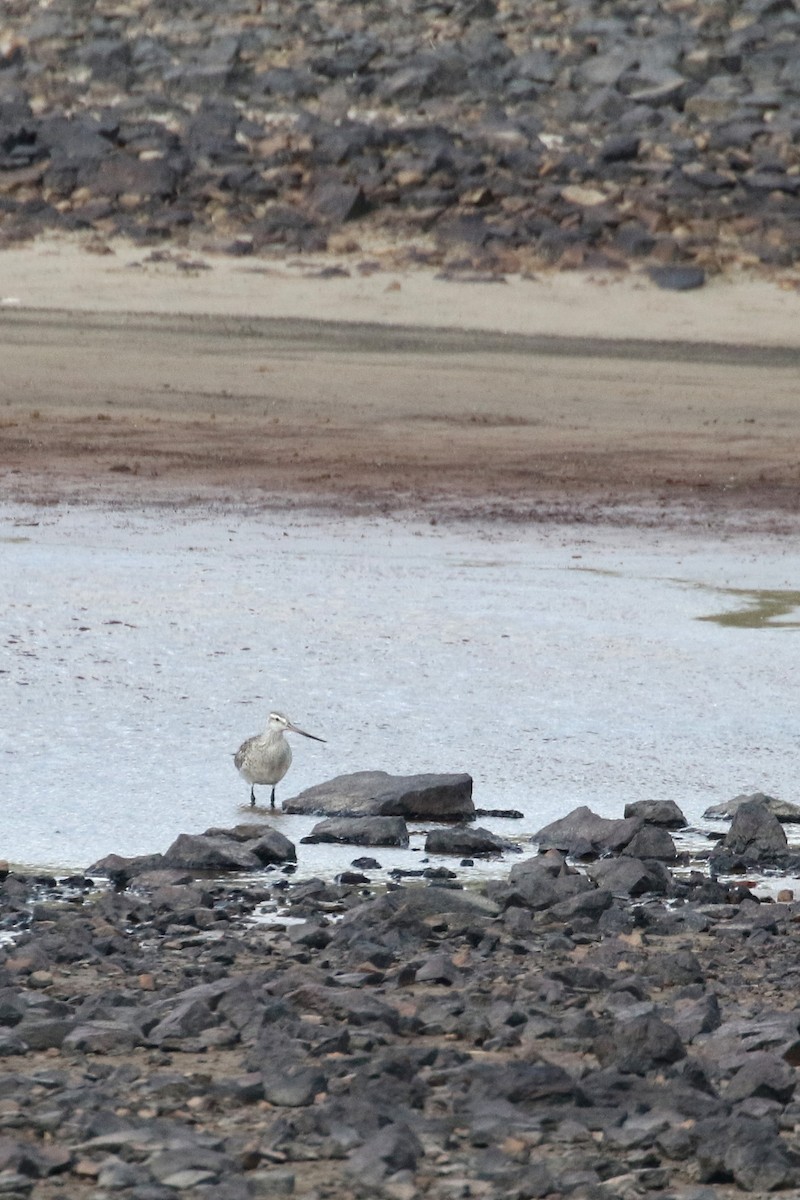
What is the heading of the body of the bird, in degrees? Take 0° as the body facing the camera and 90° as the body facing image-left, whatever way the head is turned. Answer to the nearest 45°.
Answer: approximately 315°

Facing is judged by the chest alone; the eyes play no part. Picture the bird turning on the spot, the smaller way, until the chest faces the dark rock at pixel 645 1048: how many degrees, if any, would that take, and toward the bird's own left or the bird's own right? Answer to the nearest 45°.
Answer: approximately 45° to the bird's own right

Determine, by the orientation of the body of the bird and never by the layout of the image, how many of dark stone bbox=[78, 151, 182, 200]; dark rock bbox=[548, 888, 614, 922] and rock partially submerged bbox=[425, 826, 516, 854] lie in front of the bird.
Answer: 2

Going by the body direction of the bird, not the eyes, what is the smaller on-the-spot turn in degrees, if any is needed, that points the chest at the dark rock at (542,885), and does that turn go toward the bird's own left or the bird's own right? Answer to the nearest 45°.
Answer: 0° — it already faces it

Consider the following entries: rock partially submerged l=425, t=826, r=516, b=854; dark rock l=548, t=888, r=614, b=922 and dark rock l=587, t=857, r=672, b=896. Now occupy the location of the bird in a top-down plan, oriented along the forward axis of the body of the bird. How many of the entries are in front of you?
3

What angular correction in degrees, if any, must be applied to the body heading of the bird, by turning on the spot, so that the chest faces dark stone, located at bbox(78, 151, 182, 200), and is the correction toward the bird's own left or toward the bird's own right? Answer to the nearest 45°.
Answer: approximately 135° to the bird's own left

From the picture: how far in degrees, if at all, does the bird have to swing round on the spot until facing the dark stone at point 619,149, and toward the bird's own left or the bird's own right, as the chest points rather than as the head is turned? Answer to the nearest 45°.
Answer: approximately 135° to the bird's own left
